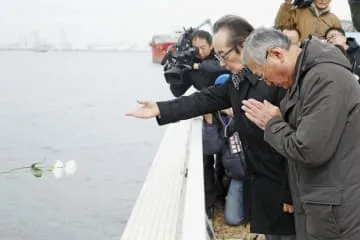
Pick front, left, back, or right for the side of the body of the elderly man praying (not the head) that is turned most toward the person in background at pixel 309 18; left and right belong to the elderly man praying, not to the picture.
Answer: right

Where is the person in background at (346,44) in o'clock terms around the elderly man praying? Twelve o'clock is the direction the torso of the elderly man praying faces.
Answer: The person in background is roughly at 3 o'clock from the elderly man praying.

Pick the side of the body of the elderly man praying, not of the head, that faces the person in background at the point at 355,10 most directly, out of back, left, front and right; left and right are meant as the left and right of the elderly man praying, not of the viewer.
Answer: right

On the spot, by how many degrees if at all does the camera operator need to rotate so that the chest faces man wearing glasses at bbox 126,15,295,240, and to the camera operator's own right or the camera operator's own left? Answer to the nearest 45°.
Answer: approximately 45° to the camera operator's own left

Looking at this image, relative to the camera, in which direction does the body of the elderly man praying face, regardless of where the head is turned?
to the viewer's left

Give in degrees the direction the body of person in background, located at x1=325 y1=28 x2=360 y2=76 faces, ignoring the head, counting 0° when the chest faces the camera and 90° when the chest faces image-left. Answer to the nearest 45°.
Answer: approximately 45°
